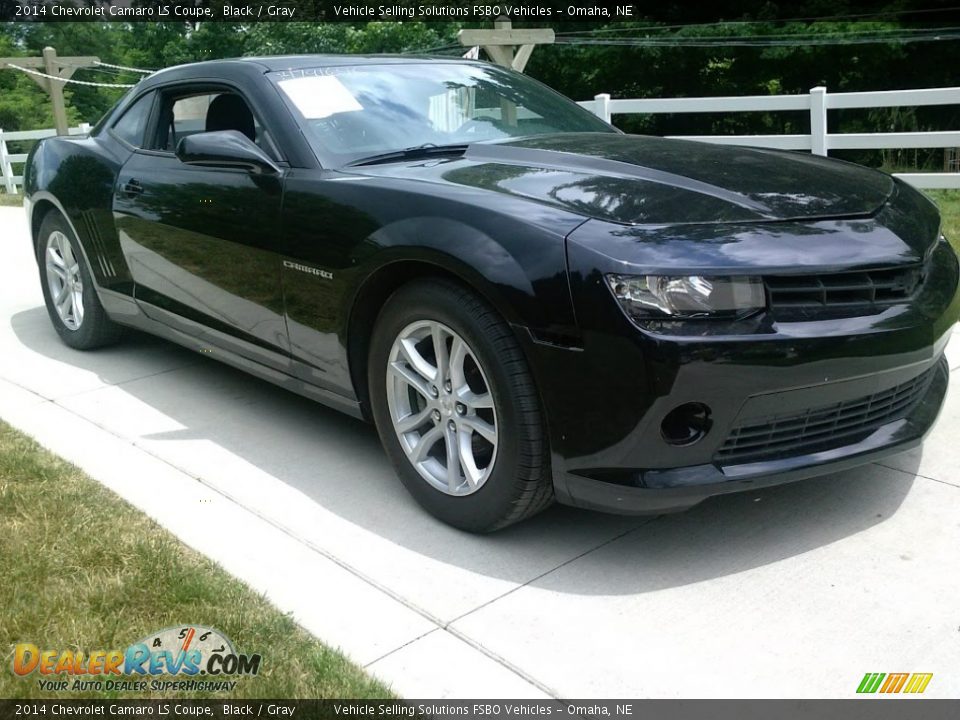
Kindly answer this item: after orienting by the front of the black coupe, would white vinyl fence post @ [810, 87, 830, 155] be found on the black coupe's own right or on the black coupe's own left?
on the black coupe's own left

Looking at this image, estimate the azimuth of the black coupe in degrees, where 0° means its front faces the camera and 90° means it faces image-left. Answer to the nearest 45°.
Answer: approximately 315°

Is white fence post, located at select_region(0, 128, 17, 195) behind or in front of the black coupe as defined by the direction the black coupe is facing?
behind

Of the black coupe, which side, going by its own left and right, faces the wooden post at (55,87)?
back

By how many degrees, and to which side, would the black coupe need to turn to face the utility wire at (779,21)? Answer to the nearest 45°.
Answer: approximately 135° to its left
